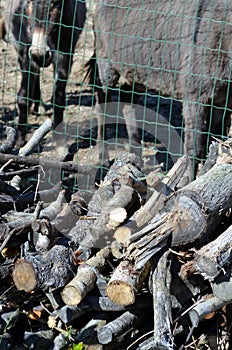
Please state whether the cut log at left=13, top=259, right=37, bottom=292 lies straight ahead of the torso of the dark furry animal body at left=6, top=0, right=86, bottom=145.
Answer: yes

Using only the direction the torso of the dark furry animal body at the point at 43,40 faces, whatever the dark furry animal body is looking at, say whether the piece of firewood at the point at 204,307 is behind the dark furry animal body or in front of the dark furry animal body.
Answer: in front

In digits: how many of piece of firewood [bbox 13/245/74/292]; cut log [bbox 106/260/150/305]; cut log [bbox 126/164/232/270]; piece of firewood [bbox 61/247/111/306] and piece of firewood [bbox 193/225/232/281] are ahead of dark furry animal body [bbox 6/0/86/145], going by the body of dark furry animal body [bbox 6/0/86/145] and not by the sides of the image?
5

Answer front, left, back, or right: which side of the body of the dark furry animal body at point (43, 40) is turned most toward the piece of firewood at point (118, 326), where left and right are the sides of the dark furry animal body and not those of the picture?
front

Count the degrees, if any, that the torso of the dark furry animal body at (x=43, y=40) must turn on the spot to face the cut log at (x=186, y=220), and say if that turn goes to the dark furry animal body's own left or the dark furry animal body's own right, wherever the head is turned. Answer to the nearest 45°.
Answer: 0° — it already faces it

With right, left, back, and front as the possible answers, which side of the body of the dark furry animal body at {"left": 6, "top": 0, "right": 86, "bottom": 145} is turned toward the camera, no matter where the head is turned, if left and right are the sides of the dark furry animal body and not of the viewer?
front

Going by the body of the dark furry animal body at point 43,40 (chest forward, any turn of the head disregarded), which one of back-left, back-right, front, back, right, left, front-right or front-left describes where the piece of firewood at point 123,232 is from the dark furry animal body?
front

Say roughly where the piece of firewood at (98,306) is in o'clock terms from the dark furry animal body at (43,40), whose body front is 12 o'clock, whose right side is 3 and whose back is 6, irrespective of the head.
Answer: The piece of firewood is roughly at 12 o'clock from the dark furry animal body.

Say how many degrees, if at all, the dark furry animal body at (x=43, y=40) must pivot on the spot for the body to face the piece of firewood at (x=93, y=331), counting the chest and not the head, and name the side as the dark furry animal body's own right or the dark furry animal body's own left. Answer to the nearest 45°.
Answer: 0° — it already faces it

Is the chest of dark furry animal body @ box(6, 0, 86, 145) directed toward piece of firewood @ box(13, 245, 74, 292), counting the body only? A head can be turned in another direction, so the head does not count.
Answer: yes

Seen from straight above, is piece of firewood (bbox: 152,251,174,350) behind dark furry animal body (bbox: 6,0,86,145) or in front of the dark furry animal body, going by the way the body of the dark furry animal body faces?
in front

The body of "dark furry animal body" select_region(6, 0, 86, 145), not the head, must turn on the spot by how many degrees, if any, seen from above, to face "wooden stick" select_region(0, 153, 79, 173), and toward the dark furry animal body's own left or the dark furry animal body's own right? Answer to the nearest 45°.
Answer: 0° — it already faces it

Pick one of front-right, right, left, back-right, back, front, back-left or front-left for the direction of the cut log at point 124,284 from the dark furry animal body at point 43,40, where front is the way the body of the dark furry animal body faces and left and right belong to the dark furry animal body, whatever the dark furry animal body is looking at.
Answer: front

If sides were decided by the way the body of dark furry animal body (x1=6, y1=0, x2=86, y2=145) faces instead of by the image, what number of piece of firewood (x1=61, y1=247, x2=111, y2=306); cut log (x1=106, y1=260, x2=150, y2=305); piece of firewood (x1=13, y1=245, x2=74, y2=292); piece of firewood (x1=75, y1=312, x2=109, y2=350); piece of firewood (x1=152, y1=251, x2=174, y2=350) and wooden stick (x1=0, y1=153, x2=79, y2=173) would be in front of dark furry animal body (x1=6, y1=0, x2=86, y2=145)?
6

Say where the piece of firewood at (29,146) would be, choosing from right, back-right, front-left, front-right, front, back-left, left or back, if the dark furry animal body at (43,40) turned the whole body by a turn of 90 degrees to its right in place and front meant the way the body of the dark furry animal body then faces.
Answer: left
